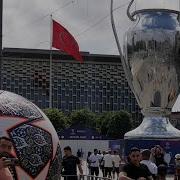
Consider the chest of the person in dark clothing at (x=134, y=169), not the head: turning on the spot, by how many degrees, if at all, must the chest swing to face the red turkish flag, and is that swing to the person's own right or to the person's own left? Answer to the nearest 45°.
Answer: approximately 180°

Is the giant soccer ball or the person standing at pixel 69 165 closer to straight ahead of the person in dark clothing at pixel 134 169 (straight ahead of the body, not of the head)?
the giant soccer ball

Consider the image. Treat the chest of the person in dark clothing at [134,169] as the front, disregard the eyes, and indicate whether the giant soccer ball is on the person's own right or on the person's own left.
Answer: on the person's own right

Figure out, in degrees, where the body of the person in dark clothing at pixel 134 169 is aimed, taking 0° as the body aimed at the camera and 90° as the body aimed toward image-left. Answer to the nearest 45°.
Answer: approximately 0°

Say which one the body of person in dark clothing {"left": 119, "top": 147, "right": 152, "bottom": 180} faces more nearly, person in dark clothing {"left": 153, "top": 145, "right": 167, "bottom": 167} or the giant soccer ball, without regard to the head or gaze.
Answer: the giant soccer ball

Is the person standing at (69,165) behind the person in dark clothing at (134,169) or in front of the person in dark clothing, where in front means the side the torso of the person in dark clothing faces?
behind

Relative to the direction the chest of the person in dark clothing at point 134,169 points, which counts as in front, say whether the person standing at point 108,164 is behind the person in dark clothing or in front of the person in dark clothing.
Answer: behind

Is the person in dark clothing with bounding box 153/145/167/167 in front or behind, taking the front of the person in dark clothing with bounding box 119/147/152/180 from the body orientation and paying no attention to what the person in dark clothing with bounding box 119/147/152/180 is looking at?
behind
